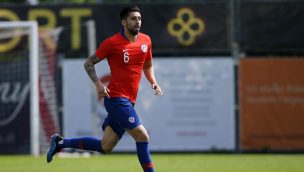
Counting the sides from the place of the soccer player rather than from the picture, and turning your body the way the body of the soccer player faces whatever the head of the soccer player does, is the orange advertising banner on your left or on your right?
on your left

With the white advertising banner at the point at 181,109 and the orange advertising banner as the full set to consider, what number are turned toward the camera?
2

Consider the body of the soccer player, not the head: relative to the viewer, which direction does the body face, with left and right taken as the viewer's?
facing the viewer and to the right of the viewer

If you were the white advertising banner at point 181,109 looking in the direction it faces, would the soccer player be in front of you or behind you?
in front

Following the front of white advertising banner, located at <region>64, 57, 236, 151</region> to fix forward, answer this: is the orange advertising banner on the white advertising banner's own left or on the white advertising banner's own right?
on the white advertising banner's own left

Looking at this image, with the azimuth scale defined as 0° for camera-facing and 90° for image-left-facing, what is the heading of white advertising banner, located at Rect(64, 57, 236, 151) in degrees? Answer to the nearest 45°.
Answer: approximately 0°

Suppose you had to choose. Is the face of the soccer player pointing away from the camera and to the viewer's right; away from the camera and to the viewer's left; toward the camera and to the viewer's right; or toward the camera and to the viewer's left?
toward the camera and to the viewer's right

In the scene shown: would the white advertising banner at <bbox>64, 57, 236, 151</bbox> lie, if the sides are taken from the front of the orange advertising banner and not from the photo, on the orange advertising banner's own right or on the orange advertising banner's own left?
on the orange advertising banner's own right

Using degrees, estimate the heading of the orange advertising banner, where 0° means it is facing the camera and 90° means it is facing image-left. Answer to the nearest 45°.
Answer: approximately 0°
